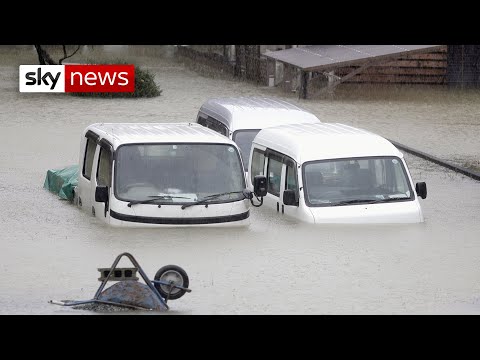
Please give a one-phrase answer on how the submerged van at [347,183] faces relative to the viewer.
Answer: facing the viewer and to the right of the viewer

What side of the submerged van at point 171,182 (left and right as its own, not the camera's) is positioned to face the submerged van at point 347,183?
left

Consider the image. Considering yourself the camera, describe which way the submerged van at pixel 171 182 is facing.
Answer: facing the viewer

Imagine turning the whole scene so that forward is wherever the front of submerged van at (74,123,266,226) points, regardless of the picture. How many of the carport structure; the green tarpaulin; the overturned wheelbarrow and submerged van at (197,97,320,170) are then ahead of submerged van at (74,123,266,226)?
1

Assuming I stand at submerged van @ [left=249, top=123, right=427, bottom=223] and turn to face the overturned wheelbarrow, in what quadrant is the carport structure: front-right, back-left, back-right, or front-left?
back-right

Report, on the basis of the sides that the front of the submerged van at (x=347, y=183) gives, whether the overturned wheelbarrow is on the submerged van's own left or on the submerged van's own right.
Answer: on the submerged van's own right

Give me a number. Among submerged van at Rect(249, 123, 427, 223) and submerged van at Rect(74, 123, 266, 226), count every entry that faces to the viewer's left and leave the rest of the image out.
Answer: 0
